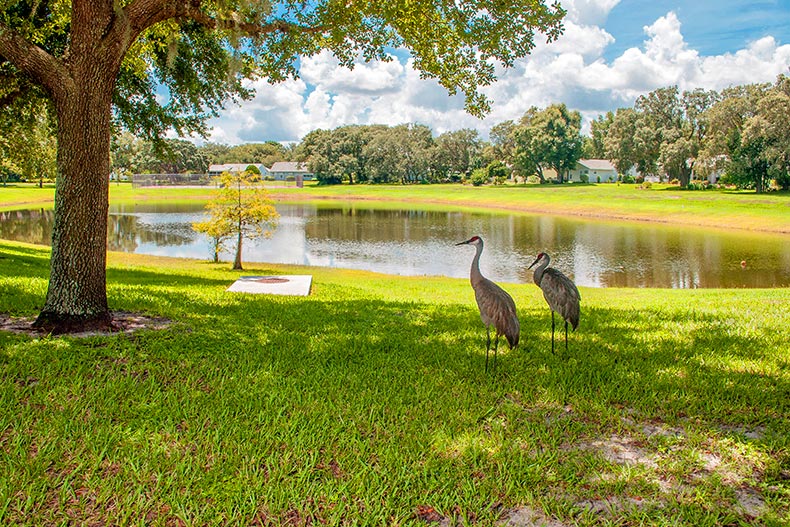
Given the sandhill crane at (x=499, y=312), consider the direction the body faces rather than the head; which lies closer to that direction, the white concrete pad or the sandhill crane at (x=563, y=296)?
the white concrete pad

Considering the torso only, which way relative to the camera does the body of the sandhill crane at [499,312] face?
to the viewer's left

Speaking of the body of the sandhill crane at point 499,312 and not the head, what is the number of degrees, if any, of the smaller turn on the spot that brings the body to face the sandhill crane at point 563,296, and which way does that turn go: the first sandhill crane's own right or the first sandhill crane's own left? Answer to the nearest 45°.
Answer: approximately 135° to the first sandhill crane's own right
